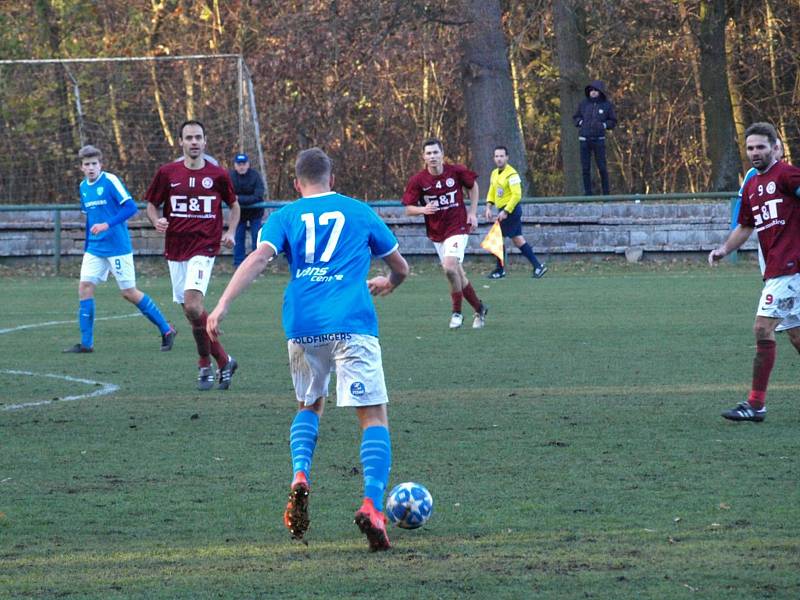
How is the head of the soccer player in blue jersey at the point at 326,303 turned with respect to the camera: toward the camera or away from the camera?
away from the camera

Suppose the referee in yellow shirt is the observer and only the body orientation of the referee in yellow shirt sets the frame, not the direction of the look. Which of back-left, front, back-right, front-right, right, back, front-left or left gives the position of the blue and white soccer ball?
front-left

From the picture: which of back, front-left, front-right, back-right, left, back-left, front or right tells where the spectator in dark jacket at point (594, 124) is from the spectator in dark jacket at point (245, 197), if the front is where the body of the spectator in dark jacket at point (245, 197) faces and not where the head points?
left

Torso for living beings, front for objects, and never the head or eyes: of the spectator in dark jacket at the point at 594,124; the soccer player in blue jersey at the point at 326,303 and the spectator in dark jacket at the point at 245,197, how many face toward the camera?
2

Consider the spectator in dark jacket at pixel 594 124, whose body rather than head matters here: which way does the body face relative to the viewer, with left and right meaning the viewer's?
facing the viewer

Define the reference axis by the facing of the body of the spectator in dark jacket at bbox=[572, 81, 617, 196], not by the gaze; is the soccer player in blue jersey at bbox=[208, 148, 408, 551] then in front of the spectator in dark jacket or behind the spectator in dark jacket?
in front

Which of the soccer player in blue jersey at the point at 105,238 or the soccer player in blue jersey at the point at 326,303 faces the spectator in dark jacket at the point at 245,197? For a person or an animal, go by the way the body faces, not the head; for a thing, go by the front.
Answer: the soccer player in blue jersey at the point at 326,303

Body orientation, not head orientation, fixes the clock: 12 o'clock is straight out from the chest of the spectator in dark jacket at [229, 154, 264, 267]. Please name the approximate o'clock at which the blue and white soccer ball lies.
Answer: The blue and white soccer ball is roughly at 12 o'clock from the spectator in dark jacket.

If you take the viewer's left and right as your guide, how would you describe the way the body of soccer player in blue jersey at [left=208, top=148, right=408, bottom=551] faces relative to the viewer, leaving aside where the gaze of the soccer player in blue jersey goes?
facing away from the viewer

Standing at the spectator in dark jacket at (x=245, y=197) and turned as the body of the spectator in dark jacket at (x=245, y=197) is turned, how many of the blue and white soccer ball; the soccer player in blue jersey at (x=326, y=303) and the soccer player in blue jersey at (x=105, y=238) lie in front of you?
3

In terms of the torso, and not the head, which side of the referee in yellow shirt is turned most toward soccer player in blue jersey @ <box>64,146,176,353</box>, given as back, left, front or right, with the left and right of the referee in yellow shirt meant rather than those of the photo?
front
